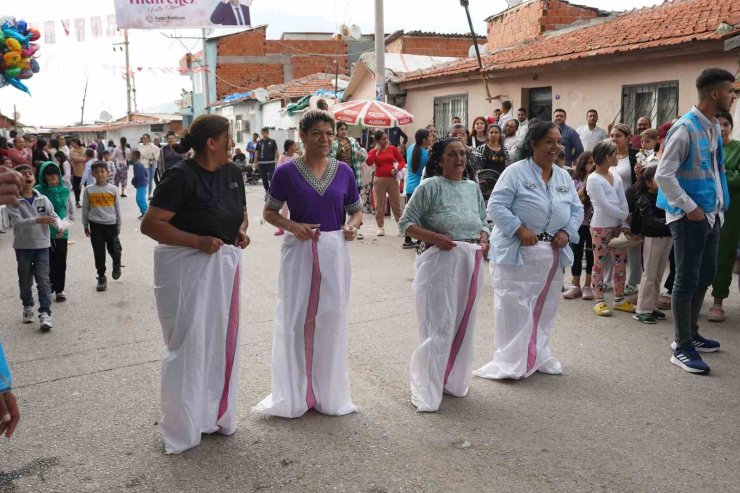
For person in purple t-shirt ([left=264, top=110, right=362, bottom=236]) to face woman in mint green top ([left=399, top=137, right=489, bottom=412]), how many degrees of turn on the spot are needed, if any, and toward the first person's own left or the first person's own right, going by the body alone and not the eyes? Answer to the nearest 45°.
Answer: approximately 90° to the first person's own left

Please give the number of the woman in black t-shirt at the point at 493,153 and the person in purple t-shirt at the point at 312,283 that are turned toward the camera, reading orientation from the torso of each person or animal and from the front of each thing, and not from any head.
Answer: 2

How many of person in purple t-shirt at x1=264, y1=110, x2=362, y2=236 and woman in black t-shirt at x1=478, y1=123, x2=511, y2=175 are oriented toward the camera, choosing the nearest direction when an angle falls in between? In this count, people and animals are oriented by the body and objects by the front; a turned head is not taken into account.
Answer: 2

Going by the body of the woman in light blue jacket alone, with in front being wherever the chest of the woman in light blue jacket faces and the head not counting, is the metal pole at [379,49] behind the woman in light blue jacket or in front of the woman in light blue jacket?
behind

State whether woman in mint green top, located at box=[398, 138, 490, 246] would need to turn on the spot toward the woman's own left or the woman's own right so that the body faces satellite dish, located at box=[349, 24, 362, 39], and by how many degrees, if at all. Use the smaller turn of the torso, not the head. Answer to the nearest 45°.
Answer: approximately 135° to the woman's own left

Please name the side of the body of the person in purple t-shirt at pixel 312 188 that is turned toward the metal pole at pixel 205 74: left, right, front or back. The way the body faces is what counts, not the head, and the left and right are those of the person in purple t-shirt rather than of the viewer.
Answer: back
